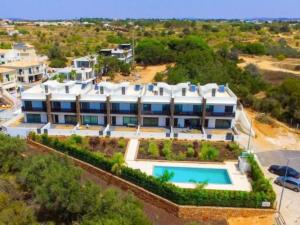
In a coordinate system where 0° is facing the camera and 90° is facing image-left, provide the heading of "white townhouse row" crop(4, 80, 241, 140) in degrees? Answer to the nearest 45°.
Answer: approximately 0°

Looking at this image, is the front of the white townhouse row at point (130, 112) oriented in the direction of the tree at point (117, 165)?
yes

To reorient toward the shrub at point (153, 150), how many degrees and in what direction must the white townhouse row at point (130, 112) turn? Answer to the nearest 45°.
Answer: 0° — it already faces it

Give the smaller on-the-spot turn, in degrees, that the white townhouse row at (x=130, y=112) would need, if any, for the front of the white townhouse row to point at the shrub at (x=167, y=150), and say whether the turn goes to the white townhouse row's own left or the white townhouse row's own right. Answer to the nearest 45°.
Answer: approximately 45° to the white townhouse row's own left

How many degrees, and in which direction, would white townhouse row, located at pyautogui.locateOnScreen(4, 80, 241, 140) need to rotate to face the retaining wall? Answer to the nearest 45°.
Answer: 0° — it already faces it

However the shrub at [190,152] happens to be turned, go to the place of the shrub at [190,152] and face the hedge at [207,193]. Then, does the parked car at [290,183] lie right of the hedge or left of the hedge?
left

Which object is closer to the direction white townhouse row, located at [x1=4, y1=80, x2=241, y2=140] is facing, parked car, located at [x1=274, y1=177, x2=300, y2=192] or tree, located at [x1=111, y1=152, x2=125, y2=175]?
the tree

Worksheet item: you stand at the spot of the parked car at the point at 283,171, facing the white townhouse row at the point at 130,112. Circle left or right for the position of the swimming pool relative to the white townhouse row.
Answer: left

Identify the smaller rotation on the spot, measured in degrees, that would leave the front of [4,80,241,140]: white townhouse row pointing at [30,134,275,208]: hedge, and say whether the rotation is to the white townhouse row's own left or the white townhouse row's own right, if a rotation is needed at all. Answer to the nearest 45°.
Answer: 0° — it already faces it
